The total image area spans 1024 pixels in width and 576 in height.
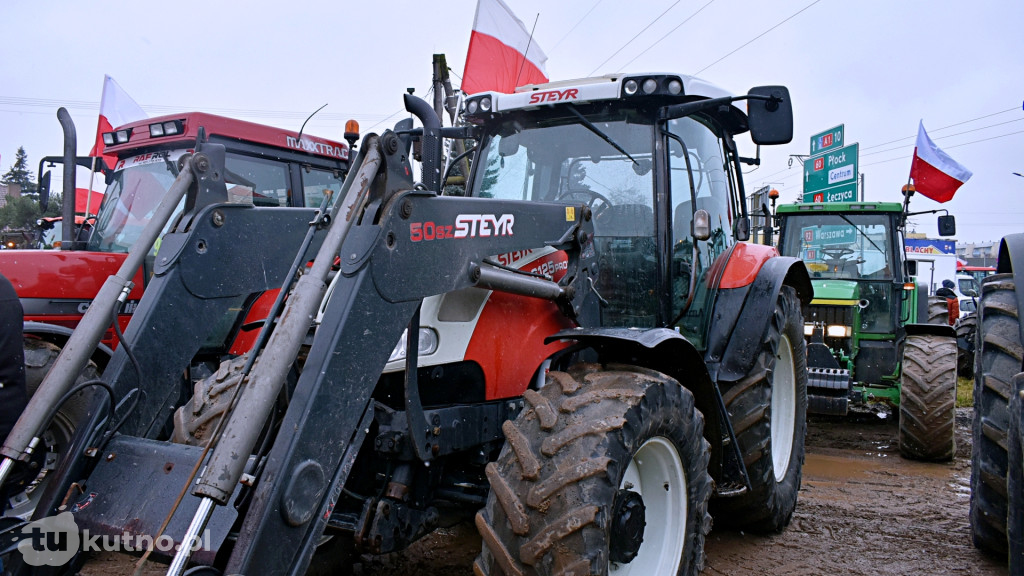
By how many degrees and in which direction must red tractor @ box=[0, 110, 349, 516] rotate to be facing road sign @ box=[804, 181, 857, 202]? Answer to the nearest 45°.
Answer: approximately 135° to its left

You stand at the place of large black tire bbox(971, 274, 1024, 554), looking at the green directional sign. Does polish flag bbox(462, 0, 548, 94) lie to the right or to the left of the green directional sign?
left

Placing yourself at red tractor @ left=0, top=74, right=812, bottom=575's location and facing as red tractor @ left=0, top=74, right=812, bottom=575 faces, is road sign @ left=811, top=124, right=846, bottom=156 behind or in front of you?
behind

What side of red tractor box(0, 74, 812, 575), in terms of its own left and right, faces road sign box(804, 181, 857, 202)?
back

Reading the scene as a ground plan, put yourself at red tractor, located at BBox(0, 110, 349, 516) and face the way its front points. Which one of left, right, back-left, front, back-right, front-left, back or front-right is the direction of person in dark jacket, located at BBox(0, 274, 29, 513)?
front-left

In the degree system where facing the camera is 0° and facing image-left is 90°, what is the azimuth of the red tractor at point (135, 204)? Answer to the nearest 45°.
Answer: approximately 45°

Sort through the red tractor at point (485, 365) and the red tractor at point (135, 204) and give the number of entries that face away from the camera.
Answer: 0

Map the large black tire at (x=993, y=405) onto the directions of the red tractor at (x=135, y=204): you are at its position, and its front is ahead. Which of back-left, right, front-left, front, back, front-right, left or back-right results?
left

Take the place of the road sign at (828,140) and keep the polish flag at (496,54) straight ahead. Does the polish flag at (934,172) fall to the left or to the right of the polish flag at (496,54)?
left

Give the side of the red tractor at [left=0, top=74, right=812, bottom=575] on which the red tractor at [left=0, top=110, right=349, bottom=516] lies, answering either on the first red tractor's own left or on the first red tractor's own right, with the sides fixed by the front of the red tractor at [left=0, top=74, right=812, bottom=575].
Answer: on the first red tractor's own right

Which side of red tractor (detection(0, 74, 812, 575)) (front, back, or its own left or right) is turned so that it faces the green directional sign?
back

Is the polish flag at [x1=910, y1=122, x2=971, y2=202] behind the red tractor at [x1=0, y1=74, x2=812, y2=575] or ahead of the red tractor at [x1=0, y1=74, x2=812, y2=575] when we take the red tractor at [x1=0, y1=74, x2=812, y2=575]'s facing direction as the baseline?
behind

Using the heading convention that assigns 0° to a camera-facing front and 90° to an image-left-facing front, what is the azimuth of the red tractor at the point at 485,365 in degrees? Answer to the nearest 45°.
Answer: approximately 45°
